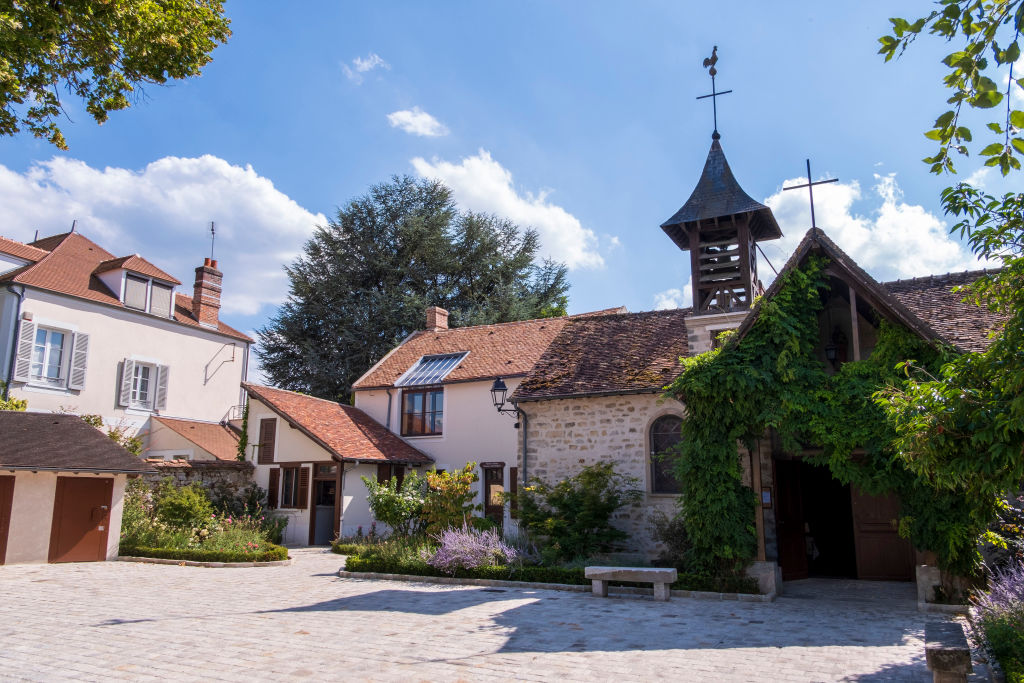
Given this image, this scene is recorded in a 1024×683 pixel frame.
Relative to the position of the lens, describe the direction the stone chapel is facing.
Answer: facing the viewer

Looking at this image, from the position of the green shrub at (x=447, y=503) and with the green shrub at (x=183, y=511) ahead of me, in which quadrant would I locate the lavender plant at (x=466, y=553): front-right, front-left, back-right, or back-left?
back-left

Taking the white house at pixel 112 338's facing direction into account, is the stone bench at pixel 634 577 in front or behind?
in front

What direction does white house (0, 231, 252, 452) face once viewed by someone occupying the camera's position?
facing the viewer and to the right of the viewer

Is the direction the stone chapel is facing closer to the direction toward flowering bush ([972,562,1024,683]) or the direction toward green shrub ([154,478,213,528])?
the flowering bush

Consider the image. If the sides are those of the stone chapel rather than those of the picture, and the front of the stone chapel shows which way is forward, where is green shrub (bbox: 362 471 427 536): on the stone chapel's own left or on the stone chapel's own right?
on the stone chapel's own right

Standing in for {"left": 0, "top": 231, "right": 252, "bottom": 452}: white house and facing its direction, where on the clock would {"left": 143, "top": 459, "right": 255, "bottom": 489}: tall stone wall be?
The tall stone wall is roughly at 12 o'clock from the white house.

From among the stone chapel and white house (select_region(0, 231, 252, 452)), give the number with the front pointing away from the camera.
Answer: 0

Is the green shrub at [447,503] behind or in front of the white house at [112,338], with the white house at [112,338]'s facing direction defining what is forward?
in front

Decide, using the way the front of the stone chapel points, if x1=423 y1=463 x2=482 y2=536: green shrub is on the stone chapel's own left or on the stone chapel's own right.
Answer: on the stone chapel's own right
